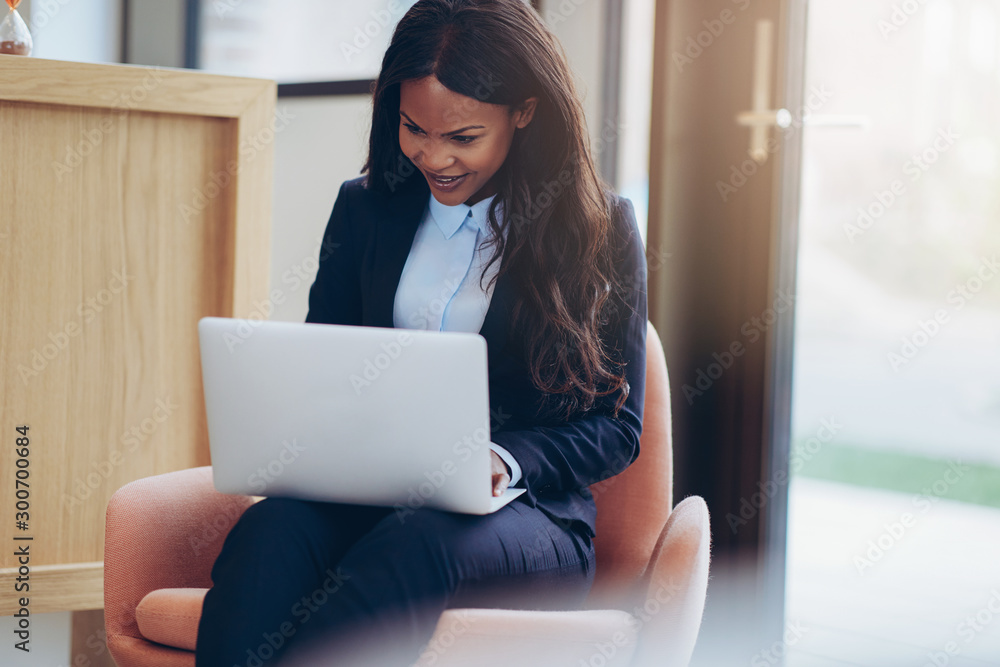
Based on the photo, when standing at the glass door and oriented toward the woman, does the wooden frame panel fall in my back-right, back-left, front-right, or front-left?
front-right

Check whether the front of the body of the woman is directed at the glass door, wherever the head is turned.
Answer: no

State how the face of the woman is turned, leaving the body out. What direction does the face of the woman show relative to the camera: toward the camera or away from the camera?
toward the camera

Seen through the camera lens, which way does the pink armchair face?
facing the viewer and to the left of the viewer

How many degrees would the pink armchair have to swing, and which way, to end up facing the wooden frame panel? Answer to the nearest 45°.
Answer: approximately 90° to its right

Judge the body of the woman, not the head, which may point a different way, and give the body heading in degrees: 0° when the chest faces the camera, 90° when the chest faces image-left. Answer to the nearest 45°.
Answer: approximately 45°
